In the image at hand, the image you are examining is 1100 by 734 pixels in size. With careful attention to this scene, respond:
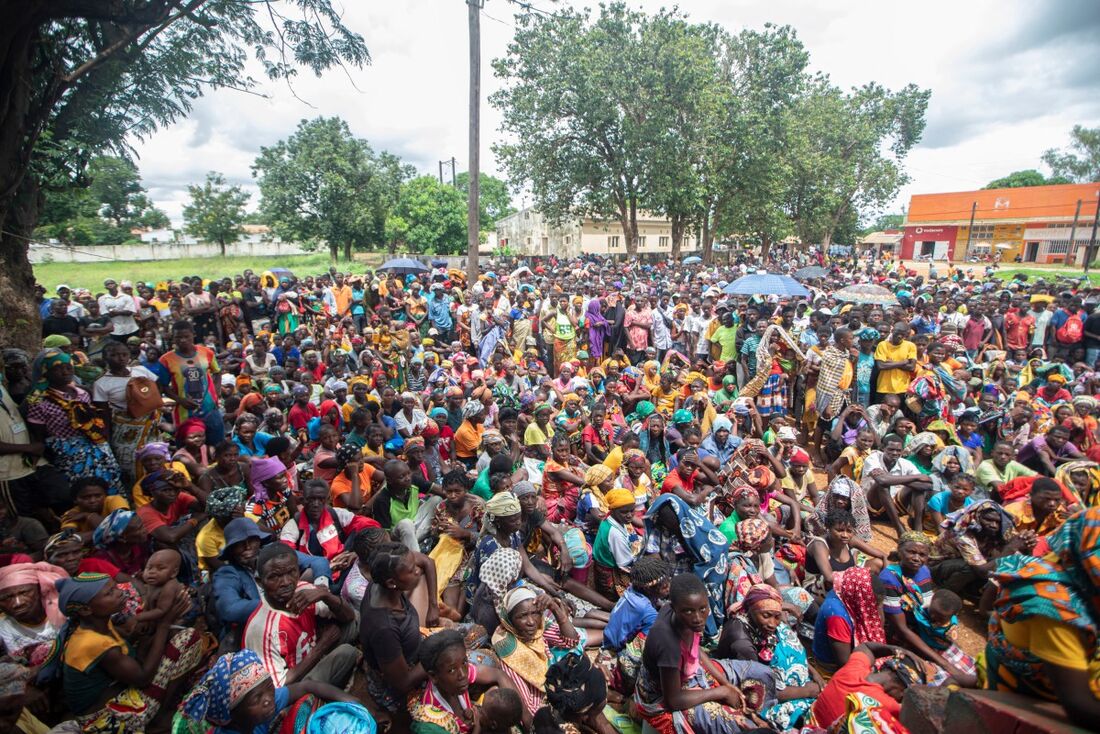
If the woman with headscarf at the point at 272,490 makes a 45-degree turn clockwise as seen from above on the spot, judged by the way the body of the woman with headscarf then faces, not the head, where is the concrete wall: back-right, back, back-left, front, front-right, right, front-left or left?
back

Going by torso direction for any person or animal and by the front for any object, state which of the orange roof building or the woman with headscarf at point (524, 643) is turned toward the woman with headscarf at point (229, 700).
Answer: the orange roof building

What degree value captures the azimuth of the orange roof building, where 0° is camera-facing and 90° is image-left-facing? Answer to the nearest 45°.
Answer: approximately 0°

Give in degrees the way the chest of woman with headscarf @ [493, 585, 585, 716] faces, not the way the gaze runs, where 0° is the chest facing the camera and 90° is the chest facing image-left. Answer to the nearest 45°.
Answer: approximately 315°

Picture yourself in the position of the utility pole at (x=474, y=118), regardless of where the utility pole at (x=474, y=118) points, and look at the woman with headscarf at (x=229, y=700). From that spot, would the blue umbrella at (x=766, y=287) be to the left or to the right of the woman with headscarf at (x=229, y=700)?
left

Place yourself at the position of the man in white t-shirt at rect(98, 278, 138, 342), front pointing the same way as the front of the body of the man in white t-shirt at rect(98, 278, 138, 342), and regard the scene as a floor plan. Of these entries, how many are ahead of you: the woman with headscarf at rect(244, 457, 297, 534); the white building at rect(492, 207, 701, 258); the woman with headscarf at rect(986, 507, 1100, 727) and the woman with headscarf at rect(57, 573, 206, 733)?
3

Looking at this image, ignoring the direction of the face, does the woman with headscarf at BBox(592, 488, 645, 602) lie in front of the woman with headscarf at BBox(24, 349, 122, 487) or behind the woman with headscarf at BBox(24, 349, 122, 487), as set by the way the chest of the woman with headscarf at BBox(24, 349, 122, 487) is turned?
in front

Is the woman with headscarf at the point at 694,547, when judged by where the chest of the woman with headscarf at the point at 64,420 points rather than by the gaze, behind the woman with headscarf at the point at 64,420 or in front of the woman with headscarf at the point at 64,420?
in front
